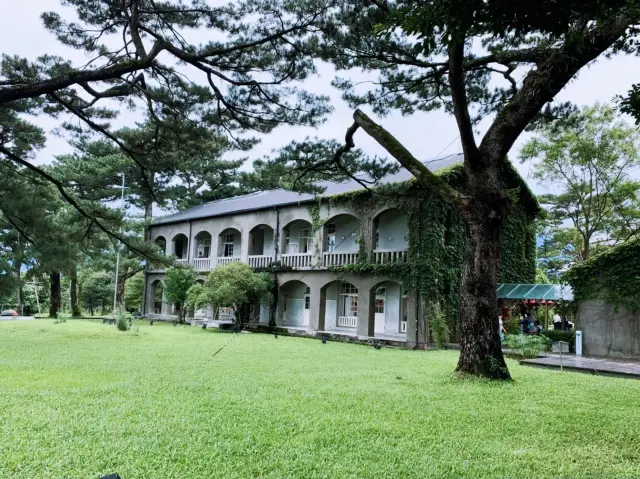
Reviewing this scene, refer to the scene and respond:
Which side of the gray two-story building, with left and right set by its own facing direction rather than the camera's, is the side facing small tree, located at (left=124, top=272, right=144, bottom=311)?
right

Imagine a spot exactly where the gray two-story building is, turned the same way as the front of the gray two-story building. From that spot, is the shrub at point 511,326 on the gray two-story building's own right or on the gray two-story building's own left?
on the gray two-story building's own left

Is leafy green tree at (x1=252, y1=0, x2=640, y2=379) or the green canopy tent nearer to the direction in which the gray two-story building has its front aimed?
the leafy green tree

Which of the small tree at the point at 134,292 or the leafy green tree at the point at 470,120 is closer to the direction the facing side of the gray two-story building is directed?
the leafy green tree

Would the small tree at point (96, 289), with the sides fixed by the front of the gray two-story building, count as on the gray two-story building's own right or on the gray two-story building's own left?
on the gray two-story building's own right

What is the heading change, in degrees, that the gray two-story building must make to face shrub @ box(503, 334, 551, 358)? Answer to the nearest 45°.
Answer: approximately 90° to its left

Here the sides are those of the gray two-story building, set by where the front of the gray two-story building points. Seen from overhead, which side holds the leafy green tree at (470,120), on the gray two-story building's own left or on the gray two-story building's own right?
on the gray two-story building's own left

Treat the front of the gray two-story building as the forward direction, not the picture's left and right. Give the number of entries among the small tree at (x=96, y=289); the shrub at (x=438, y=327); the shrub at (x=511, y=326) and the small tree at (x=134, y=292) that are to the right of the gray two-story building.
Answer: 2

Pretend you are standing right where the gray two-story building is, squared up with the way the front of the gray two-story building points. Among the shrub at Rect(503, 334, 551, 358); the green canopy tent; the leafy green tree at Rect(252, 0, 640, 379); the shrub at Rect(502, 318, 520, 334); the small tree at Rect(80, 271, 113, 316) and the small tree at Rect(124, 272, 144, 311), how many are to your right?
2

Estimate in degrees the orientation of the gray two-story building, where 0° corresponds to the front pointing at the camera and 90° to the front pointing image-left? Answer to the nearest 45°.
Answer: approximately 45°
